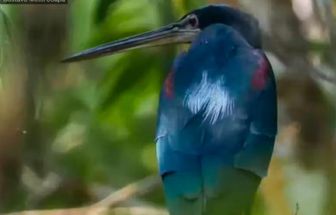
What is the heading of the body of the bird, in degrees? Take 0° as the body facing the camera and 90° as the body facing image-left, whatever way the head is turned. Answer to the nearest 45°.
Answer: approximately 180°
